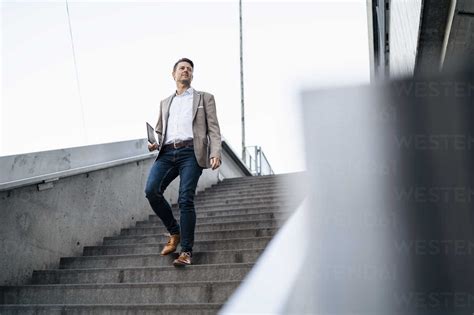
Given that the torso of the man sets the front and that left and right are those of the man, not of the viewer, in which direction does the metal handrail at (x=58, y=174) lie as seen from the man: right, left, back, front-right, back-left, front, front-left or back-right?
right

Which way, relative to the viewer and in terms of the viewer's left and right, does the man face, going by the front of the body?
facing the viewer and to the left of the viewer

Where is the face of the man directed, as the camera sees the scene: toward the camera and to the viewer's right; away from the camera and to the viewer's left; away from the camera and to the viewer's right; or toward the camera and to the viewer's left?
toward the camera and to the viewer's right
